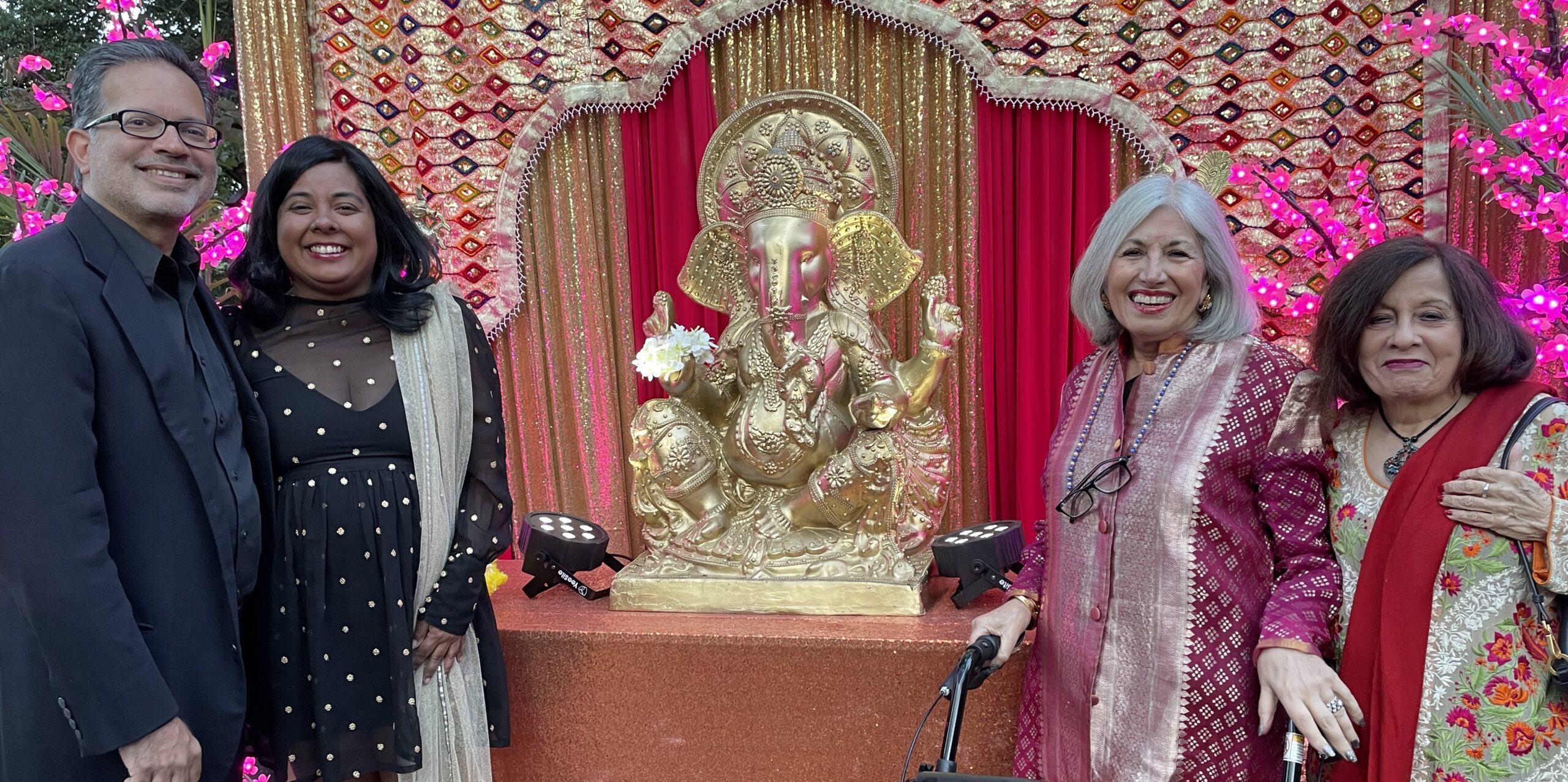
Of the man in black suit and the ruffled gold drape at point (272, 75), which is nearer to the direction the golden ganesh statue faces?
the man in black suit

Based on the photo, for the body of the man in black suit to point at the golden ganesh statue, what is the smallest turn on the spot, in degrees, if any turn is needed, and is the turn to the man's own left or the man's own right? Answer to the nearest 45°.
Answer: approximately 45° to the man's own left

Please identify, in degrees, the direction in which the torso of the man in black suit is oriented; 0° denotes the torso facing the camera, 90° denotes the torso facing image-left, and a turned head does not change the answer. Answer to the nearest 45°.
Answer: approximately 315°

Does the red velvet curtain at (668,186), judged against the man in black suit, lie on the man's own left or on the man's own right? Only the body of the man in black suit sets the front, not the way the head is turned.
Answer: on the man's own left

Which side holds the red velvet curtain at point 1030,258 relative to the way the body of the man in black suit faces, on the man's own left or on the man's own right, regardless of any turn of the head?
on the man's own left

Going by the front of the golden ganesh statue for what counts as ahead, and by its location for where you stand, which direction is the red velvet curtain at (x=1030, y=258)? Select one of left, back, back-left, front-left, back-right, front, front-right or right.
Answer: back-left

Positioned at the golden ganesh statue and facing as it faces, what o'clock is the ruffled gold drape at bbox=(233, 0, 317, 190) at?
The ruffled gold drape is roughly at 4 o'clock from the golden ganesh statue.

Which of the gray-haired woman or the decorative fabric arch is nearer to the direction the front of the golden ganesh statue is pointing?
the gray-haired woman

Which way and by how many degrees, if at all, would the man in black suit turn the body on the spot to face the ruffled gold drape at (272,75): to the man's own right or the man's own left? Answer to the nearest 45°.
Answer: approximately 135° to the man's own left

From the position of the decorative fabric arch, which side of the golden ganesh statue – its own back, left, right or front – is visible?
back

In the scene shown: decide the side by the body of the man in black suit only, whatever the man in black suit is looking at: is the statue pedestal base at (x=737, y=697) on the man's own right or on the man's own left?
on the man's own left
